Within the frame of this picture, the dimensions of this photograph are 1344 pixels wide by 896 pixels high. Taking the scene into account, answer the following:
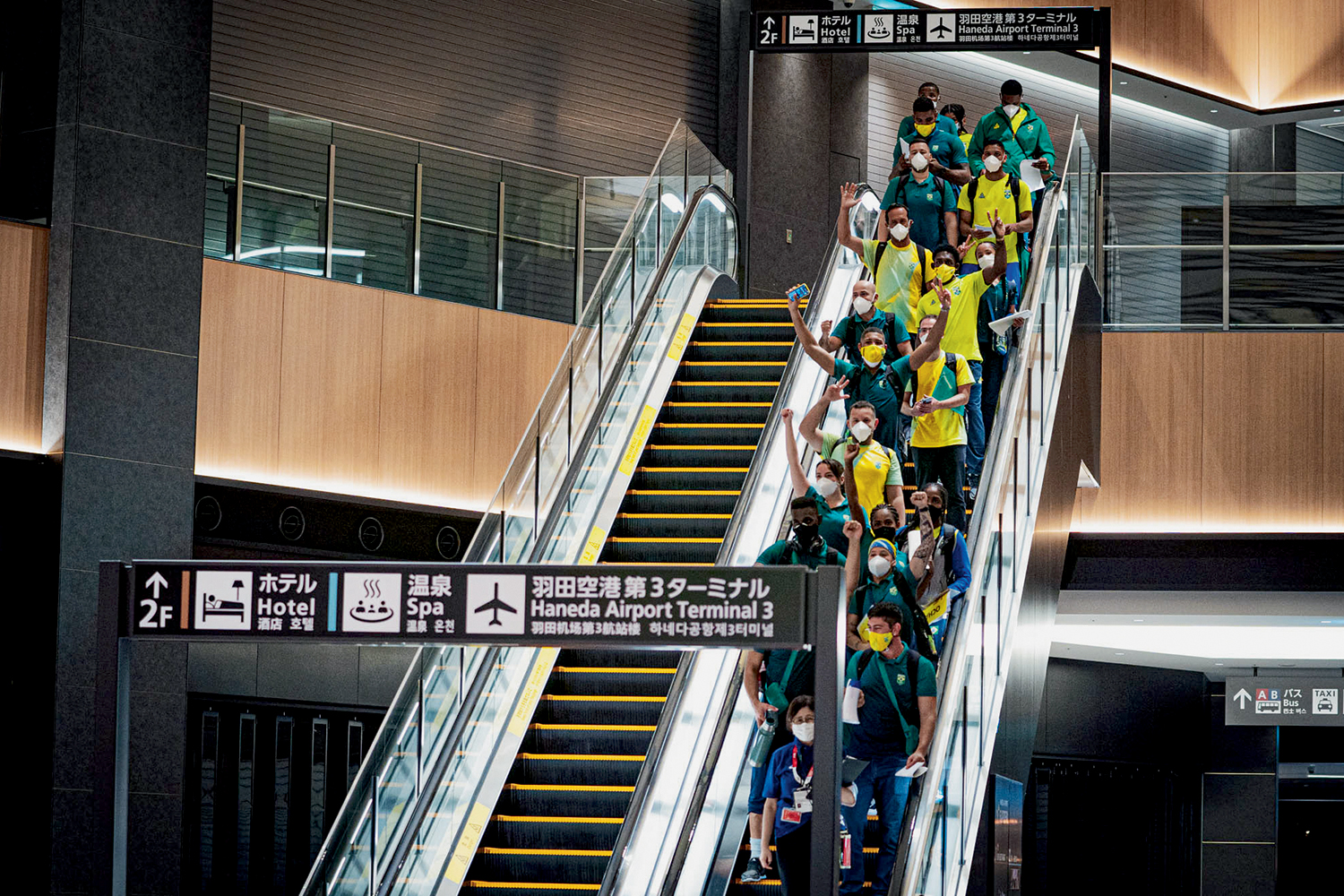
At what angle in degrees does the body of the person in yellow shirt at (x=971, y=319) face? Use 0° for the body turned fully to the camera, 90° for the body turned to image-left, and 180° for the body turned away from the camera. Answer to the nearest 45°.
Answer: approximately 45°

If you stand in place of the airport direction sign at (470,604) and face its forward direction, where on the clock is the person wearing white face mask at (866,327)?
The person wearing white face mask is roughly at 7 o'clock from the airport direction sign.

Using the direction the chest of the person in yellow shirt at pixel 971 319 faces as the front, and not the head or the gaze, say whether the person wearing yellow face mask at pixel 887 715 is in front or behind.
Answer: in front
